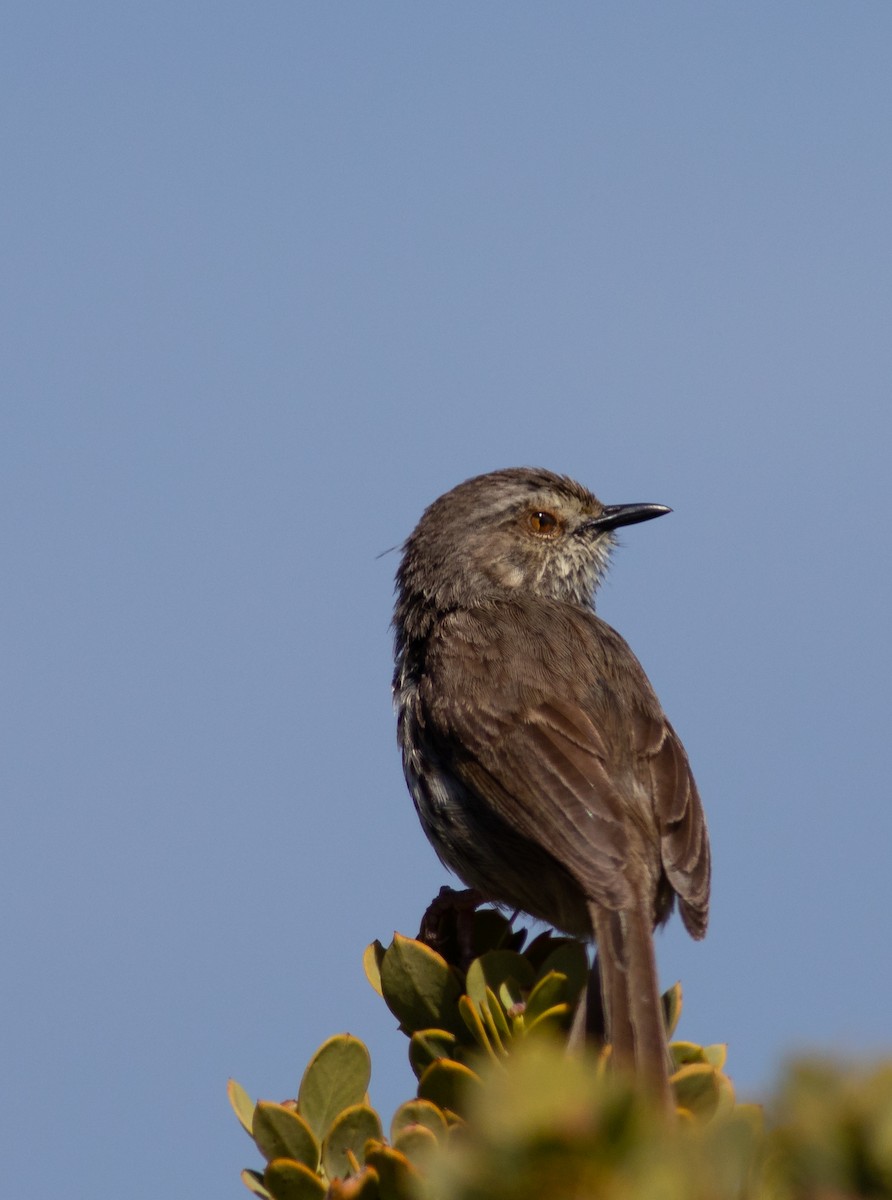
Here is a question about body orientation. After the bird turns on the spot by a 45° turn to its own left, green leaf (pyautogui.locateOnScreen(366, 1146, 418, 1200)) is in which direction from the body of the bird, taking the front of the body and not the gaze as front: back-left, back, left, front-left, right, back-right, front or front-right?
left

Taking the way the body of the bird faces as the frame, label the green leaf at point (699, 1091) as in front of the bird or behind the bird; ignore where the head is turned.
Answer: behind

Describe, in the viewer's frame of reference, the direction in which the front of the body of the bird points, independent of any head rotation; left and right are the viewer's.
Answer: facing away from the viewer and to the left of the viewer
